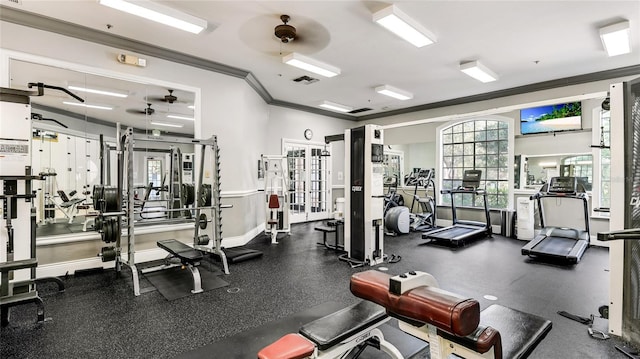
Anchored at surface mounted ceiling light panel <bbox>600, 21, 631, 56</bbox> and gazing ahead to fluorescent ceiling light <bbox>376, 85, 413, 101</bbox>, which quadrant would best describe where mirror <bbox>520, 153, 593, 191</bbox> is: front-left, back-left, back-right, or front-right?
front-right

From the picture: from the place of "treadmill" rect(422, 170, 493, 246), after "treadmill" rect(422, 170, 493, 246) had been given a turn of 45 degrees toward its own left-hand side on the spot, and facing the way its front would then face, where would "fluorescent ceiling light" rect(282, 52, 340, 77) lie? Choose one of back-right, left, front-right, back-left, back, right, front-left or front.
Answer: back-left

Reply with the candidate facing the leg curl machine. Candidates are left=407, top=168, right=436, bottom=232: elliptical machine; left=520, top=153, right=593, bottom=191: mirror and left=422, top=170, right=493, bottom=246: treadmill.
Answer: the mirror

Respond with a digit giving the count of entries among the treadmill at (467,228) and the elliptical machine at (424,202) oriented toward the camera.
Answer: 0

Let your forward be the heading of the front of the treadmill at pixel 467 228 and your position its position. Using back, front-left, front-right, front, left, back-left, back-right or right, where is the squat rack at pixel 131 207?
back

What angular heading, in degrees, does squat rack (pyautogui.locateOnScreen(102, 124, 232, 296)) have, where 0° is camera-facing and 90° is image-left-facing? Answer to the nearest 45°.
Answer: approximately 315°

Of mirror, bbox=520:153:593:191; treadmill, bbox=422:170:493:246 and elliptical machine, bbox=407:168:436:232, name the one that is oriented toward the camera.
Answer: the mirror

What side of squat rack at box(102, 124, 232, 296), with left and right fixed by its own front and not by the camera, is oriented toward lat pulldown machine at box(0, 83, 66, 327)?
right

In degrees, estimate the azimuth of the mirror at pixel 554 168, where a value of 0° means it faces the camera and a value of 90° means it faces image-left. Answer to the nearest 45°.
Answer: approximately 0°

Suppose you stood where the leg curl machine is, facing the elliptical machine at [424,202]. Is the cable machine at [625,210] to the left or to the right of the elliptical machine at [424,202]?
right

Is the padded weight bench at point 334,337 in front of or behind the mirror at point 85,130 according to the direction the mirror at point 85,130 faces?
in front

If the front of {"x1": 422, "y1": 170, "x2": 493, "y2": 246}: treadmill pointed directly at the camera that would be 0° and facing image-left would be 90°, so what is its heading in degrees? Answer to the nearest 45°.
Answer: approximately 225°

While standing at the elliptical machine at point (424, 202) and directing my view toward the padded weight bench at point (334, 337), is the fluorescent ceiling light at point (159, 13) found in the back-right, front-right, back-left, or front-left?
front-right

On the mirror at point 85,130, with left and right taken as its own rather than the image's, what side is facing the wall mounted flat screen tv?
front

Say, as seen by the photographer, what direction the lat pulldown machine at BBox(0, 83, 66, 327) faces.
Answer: facing the viewer and to the right of the viewer

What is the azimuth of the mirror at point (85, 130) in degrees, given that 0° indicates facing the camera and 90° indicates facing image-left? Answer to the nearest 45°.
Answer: approximately 315°

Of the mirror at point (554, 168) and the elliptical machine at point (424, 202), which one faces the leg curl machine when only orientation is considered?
the mirror
